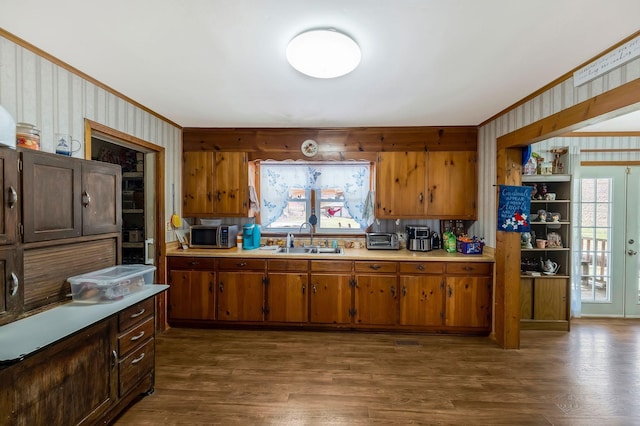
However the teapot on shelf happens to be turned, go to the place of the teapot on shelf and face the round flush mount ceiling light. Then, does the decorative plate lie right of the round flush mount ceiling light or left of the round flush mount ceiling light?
right

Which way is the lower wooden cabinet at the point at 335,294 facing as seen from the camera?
toward the camera

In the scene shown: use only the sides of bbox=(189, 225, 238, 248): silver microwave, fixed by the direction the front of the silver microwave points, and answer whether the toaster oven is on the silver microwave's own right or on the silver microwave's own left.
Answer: on the silver microwave's own left

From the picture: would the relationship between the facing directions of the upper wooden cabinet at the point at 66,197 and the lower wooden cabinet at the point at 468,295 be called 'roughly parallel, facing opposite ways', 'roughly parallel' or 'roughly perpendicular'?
roughly perpendicular

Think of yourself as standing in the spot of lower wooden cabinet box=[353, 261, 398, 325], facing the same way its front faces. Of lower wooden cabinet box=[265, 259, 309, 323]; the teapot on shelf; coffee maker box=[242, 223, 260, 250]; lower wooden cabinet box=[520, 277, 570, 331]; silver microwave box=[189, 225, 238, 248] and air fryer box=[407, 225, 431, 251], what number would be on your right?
3

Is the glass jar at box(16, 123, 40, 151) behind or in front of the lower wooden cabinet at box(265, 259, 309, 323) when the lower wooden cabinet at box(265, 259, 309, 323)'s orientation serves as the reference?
in front

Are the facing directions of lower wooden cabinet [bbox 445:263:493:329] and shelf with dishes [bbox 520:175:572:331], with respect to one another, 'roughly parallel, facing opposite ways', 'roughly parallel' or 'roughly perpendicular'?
roughly parallel

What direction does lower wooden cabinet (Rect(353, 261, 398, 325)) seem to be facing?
toward the camera

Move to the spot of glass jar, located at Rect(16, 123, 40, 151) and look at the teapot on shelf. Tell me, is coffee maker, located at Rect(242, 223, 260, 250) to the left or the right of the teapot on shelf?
left

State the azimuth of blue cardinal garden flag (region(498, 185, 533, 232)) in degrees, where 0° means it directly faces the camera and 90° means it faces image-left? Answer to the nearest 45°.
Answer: approximately 0°

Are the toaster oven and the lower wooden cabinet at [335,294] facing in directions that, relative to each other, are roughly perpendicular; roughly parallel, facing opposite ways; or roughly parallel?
roughly parallel

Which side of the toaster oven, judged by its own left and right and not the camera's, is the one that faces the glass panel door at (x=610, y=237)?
left

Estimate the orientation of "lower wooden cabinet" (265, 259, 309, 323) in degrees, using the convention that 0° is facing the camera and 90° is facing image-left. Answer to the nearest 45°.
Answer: approximately 0°

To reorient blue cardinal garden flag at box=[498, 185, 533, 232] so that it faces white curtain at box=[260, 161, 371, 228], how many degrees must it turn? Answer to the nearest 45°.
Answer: approximately 90° to its right

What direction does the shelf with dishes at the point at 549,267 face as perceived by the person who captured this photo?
facing the viewer

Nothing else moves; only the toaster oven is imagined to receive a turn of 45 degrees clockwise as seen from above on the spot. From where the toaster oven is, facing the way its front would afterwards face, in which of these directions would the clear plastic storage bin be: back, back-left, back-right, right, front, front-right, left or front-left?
front

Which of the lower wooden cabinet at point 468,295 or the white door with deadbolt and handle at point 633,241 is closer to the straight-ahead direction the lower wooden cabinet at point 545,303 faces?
the lower wooden cabinet
